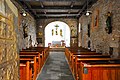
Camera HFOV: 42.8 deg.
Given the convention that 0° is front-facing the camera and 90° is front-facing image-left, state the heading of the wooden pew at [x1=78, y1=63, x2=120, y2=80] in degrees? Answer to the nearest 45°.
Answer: approximately 180°
